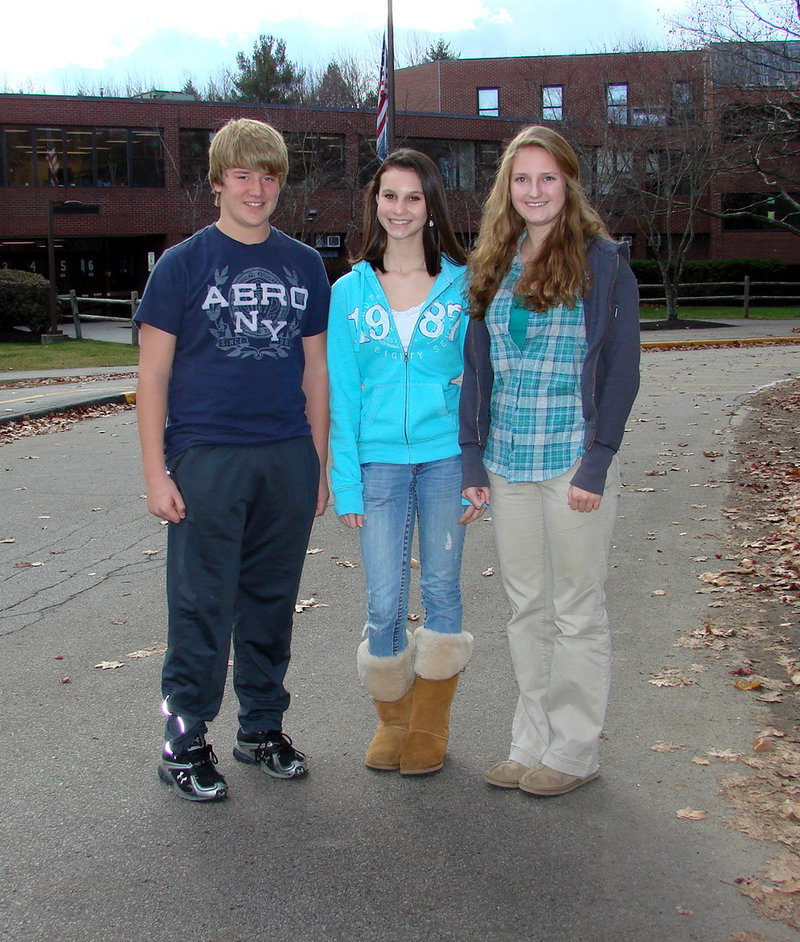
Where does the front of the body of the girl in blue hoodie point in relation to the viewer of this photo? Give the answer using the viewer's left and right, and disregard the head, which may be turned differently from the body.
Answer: facing the viewer

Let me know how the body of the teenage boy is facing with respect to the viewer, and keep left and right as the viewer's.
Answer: facing the viewer and to the right of the viewer

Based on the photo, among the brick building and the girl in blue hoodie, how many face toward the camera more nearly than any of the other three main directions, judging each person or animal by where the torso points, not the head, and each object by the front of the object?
2

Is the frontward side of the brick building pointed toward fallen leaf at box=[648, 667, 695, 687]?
yes

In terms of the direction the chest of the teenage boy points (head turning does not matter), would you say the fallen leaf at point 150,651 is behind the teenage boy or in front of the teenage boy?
behind

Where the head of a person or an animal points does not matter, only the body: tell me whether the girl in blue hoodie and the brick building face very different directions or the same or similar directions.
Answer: same or similar directions

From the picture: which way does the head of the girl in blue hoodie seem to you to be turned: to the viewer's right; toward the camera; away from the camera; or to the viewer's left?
toward the camera

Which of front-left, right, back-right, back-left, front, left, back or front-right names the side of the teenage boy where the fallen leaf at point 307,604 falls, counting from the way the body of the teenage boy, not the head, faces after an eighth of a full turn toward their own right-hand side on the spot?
back

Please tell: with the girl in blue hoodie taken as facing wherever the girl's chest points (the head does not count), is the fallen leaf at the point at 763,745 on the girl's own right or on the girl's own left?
on the girl's own left

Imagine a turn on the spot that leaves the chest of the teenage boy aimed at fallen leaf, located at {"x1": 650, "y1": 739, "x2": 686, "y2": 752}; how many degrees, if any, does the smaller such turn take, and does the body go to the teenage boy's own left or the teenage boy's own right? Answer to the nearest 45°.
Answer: approximately 45° to the teenage boy's own left

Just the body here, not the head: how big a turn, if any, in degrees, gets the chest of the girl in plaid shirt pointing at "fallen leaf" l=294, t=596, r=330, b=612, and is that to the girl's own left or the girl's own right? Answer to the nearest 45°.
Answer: approximately 90° to the girl's own right

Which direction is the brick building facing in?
toward the camera
